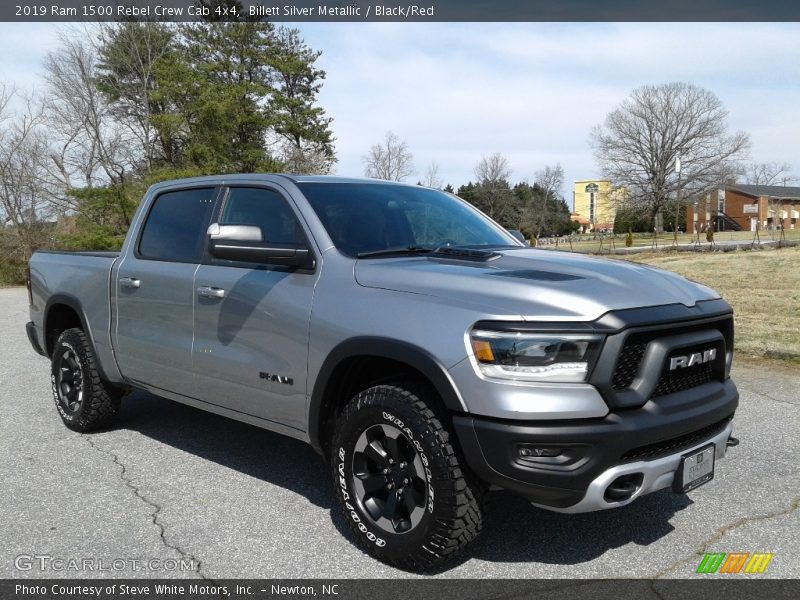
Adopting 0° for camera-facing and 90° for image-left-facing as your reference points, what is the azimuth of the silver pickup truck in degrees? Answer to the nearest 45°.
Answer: approximately 315°
